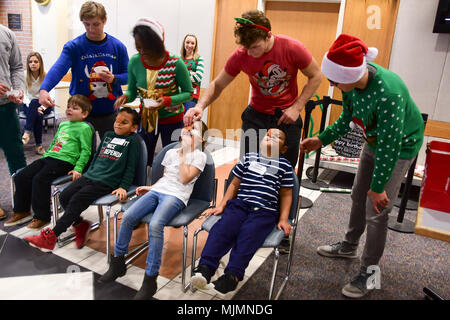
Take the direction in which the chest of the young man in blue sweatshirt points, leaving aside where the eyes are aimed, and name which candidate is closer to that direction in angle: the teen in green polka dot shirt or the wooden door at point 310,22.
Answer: the teen in green polka dot shirt

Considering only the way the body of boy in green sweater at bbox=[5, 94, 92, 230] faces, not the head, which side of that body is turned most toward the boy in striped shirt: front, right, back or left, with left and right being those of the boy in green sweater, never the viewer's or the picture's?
left

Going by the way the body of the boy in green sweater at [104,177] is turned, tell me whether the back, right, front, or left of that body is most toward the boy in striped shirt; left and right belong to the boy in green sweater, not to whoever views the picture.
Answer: left

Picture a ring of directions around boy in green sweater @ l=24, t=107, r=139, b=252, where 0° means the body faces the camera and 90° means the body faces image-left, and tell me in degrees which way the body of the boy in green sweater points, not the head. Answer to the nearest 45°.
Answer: approximately 45°

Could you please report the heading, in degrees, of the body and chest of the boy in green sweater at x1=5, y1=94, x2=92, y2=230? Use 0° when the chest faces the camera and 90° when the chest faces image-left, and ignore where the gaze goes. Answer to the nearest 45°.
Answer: approximately 45°
